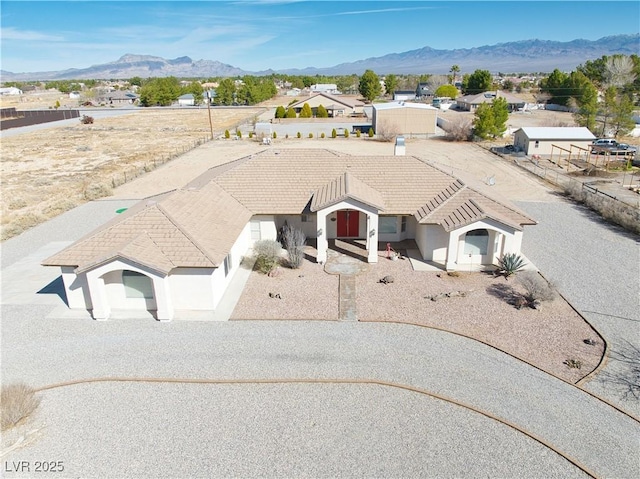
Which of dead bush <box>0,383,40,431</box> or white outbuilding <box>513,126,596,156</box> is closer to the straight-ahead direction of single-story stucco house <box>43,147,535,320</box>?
the dead bush

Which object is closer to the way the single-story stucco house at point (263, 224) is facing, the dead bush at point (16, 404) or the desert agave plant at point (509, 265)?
the dead bush

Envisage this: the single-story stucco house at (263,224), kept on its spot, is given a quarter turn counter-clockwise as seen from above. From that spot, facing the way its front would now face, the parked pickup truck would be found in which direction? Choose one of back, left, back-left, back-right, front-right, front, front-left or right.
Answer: front-left

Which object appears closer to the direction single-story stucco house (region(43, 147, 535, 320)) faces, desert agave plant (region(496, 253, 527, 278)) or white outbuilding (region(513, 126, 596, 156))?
the desert agave plant

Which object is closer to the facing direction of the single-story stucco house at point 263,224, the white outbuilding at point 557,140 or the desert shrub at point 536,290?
the desert shrub

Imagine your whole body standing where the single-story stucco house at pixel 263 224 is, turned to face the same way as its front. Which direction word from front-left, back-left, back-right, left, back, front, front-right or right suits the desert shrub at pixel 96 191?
back-right

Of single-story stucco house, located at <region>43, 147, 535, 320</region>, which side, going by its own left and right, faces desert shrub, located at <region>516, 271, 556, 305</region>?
left

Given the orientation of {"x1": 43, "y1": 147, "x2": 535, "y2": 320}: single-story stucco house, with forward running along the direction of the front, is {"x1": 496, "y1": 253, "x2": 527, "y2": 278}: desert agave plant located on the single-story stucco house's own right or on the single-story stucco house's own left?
on the single-story stucco house's own left

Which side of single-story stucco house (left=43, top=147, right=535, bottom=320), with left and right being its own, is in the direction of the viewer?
front

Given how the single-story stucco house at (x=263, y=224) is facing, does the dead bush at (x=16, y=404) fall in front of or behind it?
in front

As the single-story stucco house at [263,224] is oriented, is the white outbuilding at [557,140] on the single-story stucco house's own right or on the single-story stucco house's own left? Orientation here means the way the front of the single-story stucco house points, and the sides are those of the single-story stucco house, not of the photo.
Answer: on the single-story stucco house's own left

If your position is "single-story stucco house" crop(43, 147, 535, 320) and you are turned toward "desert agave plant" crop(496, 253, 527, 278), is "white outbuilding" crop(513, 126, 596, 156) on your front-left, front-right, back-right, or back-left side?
front-left
